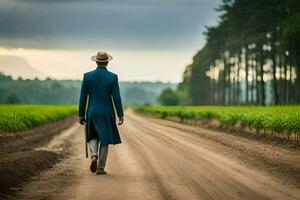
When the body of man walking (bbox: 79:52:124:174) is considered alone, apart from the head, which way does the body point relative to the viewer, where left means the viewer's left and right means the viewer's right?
facing away from the viewer
